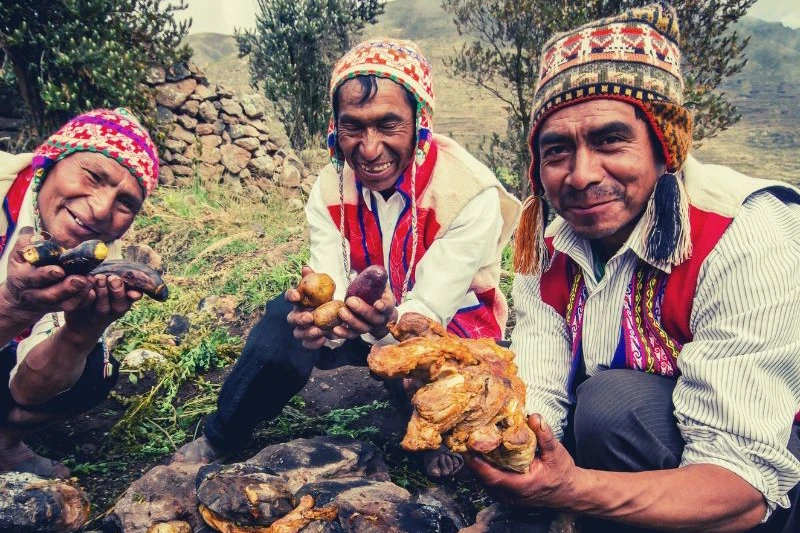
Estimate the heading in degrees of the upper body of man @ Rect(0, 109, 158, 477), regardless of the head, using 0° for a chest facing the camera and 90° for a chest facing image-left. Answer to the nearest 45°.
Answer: approximately 315°

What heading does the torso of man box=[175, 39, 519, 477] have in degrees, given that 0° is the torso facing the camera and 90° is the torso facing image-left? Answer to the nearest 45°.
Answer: approximately 45°

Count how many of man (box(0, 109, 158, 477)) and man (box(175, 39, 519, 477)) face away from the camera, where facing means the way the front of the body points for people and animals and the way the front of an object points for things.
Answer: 0

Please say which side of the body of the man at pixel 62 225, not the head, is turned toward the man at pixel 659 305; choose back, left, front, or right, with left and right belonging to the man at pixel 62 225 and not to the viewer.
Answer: front

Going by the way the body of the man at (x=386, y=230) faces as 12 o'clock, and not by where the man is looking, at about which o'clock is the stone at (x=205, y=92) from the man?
The stone is roughly at 4 o'clock from the man.

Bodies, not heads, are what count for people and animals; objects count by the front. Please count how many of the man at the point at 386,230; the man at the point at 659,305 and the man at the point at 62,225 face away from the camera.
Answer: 0

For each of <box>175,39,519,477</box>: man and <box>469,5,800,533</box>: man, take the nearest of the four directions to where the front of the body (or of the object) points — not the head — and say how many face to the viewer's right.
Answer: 0

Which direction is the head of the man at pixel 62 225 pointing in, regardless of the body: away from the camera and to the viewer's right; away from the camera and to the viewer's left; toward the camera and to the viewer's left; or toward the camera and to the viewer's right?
toward the camera and to the viewer's right

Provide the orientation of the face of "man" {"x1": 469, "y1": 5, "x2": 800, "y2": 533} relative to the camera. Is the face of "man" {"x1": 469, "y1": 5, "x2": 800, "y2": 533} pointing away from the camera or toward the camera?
toward the camera

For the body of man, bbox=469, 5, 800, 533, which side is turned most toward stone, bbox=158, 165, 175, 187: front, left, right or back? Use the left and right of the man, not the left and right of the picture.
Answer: right

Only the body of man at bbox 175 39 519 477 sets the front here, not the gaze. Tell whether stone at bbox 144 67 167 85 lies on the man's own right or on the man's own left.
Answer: on the man's own right
